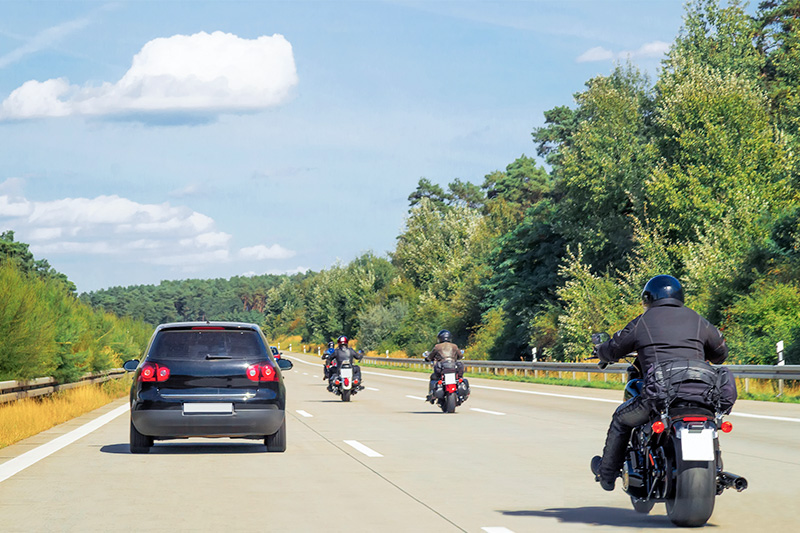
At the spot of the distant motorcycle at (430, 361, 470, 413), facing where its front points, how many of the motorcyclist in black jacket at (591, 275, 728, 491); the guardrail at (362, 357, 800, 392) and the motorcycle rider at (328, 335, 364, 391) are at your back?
1

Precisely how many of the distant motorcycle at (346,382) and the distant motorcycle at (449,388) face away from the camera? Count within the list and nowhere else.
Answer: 2

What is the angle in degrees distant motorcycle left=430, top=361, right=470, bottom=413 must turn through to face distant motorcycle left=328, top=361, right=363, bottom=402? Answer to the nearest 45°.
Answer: approximately 45° to its left

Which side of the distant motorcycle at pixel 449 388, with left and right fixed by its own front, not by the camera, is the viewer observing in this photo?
back

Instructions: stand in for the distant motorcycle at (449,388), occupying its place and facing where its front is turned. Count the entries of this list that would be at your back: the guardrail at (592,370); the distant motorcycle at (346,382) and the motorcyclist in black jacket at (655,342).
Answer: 1

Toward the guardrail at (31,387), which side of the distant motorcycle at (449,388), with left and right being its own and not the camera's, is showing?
left

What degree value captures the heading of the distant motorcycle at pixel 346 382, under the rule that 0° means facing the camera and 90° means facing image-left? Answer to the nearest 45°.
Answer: approximately 180°

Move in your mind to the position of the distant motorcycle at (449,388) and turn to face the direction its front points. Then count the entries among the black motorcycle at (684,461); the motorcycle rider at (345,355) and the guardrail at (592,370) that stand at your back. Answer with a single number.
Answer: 1

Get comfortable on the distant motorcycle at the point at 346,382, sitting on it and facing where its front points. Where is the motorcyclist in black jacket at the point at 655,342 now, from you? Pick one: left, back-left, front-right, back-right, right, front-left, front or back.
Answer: back

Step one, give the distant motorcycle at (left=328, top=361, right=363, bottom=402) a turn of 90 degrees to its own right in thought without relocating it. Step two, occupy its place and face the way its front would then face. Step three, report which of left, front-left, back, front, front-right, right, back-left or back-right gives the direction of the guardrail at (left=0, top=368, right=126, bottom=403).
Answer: back-right

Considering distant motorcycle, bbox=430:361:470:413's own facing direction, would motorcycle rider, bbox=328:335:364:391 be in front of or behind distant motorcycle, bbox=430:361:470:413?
in front

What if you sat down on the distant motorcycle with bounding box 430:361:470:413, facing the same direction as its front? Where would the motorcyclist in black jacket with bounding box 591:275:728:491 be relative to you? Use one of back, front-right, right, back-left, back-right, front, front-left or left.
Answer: back

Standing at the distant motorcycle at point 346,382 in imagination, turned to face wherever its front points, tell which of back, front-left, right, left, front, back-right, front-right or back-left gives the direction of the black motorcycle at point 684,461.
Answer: back
